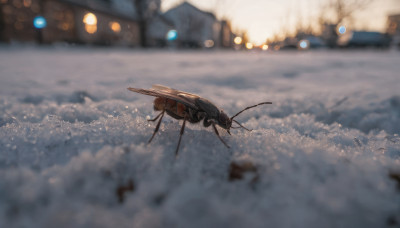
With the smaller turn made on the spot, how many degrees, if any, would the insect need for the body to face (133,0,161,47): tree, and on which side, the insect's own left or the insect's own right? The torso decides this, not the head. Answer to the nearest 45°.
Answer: approximately 90° to the insect's own left

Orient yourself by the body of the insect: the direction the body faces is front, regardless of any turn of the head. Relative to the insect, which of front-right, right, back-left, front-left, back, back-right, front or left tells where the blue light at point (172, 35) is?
left

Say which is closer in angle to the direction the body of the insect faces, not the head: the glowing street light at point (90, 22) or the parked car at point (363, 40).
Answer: the parked car

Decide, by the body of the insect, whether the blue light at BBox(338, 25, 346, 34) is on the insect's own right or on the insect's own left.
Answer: on the insect's own left

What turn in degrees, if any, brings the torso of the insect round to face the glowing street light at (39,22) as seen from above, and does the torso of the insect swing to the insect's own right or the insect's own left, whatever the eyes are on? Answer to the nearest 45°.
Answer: approximately 135° to the insect's own left

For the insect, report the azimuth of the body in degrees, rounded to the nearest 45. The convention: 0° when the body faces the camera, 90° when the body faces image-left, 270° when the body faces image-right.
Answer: approximately 270°

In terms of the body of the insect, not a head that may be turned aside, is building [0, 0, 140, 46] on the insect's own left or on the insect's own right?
on the insect's own left

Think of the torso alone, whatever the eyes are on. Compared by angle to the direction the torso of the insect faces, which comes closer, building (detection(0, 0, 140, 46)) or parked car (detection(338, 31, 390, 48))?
the parked car

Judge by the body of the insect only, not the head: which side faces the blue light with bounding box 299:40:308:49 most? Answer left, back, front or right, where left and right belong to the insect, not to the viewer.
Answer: left

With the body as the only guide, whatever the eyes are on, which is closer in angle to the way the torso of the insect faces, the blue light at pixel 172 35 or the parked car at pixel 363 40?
the parked car

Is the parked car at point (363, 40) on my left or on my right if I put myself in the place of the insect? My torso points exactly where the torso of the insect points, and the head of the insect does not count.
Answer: on my left
